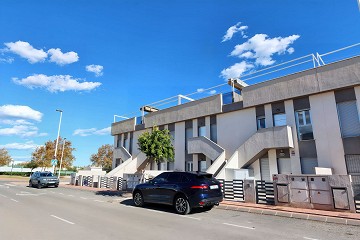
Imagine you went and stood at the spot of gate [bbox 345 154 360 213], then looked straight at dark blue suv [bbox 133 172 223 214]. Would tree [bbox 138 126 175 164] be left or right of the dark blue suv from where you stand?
right

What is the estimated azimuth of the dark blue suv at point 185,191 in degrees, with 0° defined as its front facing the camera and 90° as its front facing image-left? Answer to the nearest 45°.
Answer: approximately 135°

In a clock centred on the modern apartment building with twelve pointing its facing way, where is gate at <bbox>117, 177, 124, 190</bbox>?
The gate is roughly at 2 o'clock from the modern apartment building.

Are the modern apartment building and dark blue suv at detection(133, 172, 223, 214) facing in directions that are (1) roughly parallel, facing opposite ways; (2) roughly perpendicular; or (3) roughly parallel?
roughly perpendicular

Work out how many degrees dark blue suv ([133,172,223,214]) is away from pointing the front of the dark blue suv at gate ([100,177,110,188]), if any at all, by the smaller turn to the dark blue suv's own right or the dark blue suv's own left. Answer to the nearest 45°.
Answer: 0° — it already faces it

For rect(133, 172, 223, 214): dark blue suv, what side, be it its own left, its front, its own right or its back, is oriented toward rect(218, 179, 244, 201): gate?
right

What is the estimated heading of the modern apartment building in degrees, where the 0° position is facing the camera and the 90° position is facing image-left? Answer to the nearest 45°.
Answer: approximately 45°

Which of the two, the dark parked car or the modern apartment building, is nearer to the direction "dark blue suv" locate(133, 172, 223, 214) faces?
the dark parked car

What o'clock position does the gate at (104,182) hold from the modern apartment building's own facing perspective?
The gate is roughly at 2 o'clock from the modern apartment building.
